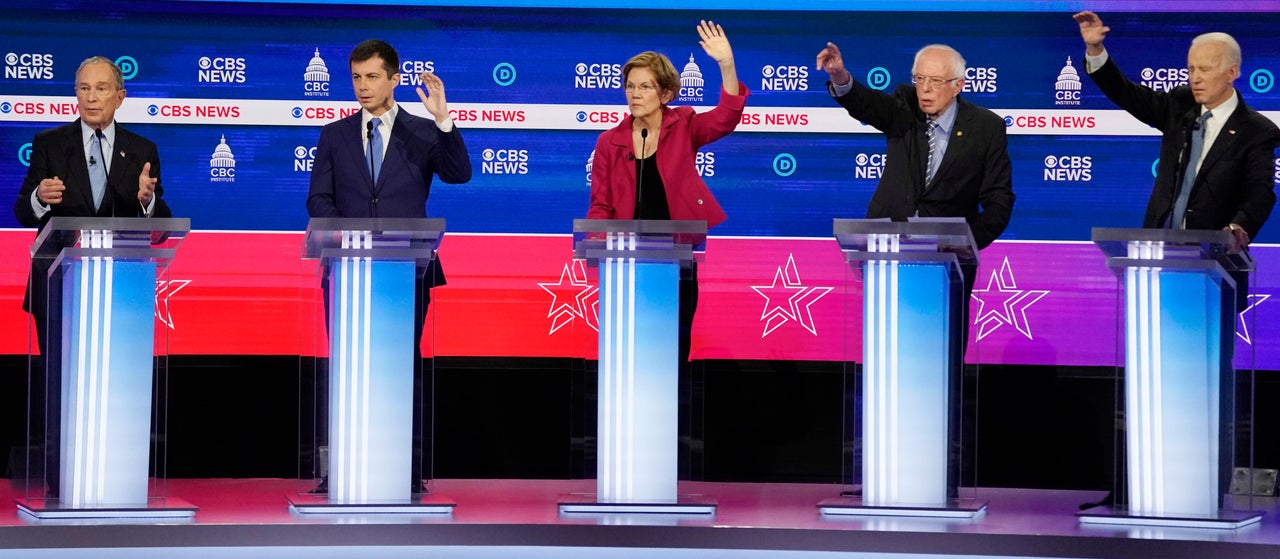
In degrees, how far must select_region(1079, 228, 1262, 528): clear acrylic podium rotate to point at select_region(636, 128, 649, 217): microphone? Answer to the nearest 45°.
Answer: approximately 90° to its right

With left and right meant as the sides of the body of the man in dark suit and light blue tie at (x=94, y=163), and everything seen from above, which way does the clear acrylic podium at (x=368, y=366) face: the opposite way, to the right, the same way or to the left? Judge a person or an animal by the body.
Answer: the same way

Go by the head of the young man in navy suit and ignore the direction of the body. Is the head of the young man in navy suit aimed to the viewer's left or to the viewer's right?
to the viewer's left

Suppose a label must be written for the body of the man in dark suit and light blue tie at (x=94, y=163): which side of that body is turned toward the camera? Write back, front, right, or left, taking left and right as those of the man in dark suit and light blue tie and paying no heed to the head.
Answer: front

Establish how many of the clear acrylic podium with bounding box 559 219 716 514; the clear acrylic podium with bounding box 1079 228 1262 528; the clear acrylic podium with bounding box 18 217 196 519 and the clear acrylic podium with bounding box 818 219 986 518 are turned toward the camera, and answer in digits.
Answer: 4

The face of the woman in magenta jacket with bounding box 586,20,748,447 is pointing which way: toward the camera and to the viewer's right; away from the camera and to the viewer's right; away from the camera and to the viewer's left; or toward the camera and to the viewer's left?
toward the camera and to the viewer's left

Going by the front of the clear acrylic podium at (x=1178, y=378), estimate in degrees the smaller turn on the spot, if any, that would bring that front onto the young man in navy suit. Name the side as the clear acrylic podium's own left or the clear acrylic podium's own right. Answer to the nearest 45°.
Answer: approximately 90° to the clear acrylic podium's own right

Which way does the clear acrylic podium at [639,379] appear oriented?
toward the camera

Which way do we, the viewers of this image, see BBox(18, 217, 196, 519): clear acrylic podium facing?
facing the viewer
